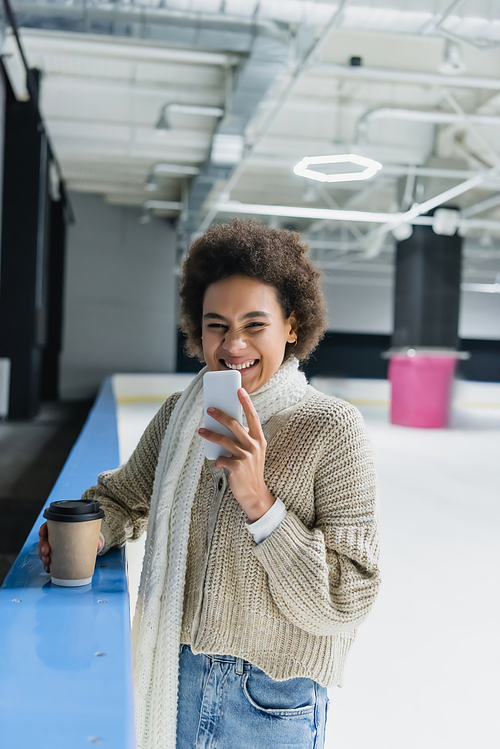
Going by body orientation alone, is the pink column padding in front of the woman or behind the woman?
behind

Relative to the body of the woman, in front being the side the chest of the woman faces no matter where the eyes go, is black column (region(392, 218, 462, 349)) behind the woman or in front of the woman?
behind

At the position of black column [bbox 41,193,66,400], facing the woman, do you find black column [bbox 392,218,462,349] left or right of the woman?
left

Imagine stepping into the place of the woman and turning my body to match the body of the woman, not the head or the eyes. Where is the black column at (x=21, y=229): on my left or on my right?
on my right

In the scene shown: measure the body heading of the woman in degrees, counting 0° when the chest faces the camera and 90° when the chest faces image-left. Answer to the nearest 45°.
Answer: approximately 45°

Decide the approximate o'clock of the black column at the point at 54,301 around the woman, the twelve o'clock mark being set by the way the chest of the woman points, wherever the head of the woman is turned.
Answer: The black column is roughly at 4 o'clock from the woman.
